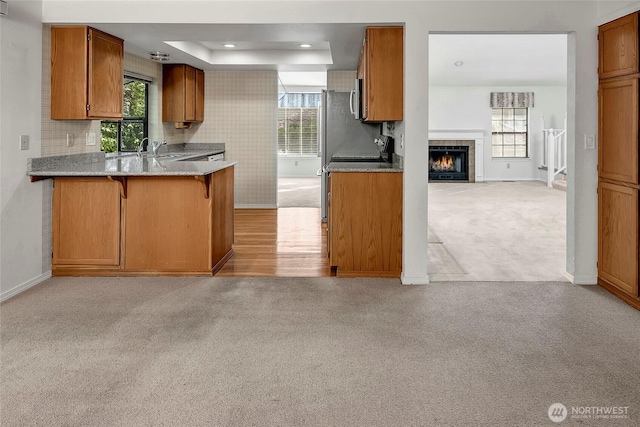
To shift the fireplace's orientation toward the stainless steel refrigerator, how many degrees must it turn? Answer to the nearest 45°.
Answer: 0° — it already faces it

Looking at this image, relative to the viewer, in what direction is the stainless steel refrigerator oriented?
to the viewer's left

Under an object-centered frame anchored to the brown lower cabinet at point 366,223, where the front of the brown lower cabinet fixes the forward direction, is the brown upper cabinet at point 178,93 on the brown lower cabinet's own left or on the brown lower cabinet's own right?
on the brown lower cabinet's own right

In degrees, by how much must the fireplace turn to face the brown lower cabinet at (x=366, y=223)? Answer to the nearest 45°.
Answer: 0° — it already faces it
